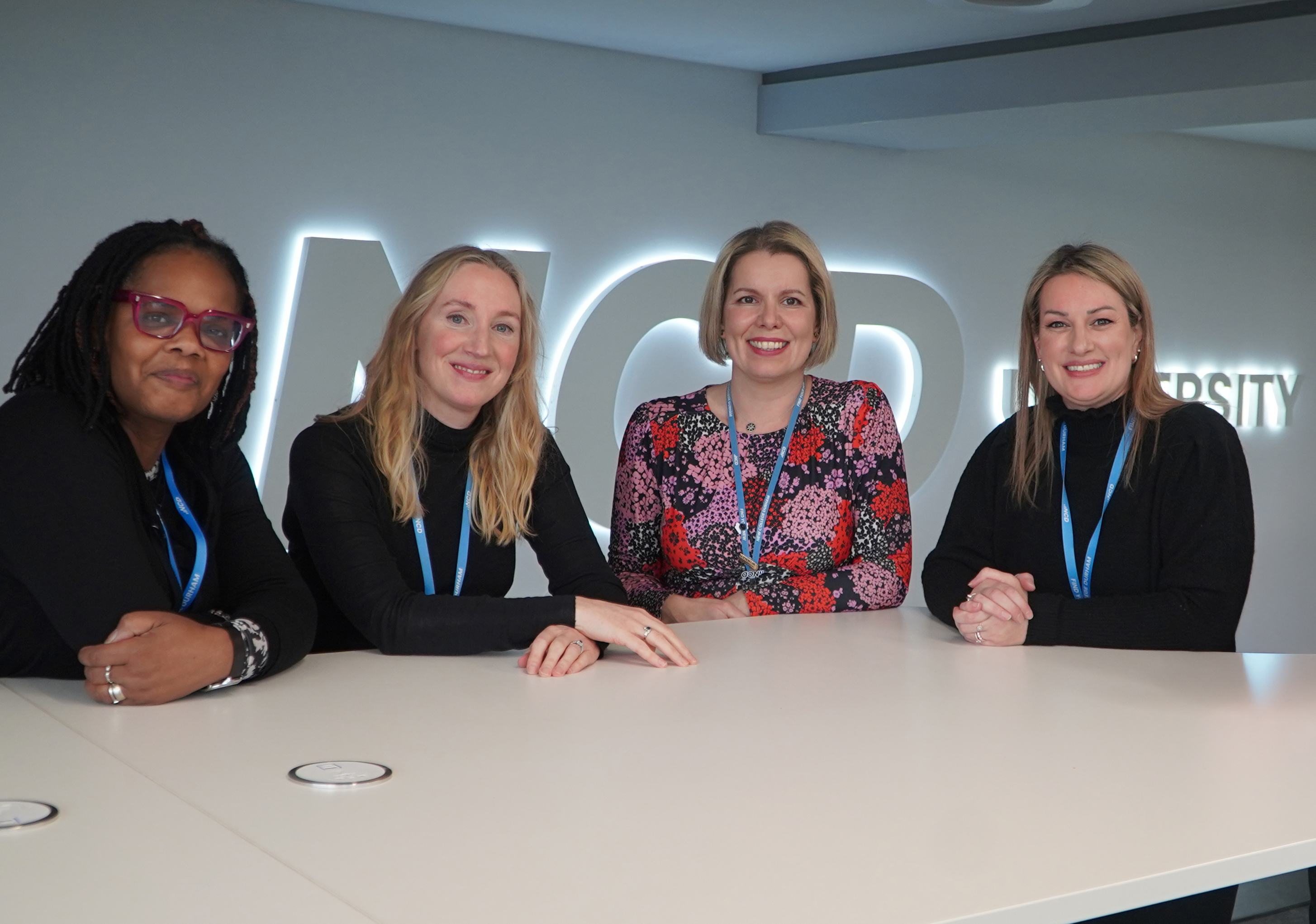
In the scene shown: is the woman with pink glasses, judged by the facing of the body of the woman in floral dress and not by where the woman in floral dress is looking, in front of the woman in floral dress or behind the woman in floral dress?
in front

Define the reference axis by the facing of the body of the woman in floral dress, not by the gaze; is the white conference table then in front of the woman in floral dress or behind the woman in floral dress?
in front

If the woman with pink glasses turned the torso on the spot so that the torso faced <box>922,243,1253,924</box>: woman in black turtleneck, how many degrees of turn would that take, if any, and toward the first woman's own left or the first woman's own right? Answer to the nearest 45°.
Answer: approximately 45° to the first woman's own left

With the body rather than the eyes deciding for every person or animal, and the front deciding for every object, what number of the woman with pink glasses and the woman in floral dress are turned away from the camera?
0

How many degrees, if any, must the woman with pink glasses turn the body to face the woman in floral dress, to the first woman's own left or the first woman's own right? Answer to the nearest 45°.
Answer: approximately 90° to the first woman's own left

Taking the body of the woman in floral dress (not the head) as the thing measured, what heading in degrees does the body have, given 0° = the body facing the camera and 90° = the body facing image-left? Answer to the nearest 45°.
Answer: approximately 0°

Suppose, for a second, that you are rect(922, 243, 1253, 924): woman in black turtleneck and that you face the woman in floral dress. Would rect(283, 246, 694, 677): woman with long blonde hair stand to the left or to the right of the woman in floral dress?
left

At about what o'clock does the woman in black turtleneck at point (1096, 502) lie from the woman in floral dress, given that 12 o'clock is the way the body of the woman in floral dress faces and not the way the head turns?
The woman in black turtleneck is roughly at 10 o'clock from the woman in floral dress.

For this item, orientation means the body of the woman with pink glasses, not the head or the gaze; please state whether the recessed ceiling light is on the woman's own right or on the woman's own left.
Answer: on the woman's own left

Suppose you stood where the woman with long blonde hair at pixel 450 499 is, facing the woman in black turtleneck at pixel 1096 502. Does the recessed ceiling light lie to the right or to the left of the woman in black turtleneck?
left

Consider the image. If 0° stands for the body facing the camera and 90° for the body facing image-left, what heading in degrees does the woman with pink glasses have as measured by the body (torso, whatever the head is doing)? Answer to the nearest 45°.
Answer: approximately 315°
